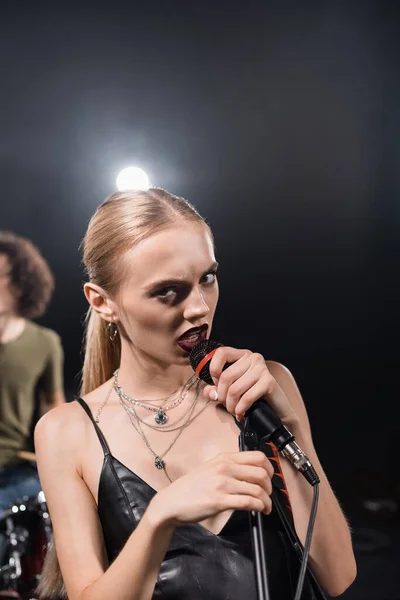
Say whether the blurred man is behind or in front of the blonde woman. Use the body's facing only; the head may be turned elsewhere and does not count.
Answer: behind

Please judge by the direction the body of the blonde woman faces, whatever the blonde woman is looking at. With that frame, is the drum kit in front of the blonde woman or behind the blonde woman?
behind

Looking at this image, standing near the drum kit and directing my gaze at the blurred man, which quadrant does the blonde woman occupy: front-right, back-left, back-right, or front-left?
back-right

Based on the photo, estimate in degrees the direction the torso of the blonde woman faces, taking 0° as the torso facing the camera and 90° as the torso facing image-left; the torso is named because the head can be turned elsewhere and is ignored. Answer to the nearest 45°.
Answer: approximately 315°
